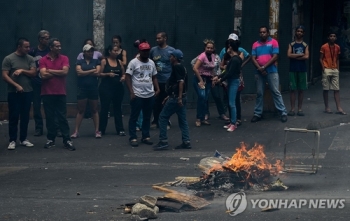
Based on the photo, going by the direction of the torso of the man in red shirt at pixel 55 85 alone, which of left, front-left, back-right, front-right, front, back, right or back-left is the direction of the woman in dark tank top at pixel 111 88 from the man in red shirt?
back-left

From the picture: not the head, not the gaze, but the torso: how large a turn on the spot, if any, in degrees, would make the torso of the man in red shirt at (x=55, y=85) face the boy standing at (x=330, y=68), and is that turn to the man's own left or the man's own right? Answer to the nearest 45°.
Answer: approximately 90° to the man's own left

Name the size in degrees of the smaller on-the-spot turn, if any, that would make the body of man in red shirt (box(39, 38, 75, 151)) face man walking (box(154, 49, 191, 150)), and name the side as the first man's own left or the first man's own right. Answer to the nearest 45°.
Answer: approximately 90° to the first man's own left

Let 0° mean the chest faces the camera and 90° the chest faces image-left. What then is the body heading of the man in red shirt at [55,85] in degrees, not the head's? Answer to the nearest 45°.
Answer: approximately 0°

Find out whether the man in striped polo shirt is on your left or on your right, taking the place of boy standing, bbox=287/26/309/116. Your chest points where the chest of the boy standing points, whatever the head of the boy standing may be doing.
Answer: on your right
